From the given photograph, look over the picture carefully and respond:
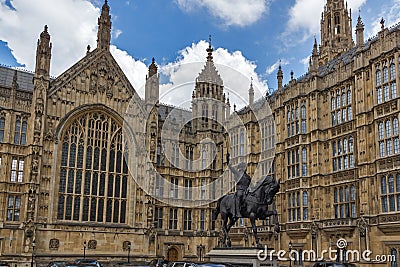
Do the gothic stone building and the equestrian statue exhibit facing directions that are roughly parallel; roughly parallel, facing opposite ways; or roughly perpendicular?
roughly perpendicular

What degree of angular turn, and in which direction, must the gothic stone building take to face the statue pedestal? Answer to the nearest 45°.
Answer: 0° — it already faces it

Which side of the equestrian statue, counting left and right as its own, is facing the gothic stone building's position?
left

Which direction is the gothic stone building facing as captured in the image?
toward the camera

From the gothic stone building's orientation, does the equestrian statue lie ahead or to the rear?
ahead

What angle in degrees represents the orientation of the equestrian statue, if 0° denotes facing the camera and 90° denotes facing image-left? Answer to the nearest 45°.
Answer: approximately 270°
